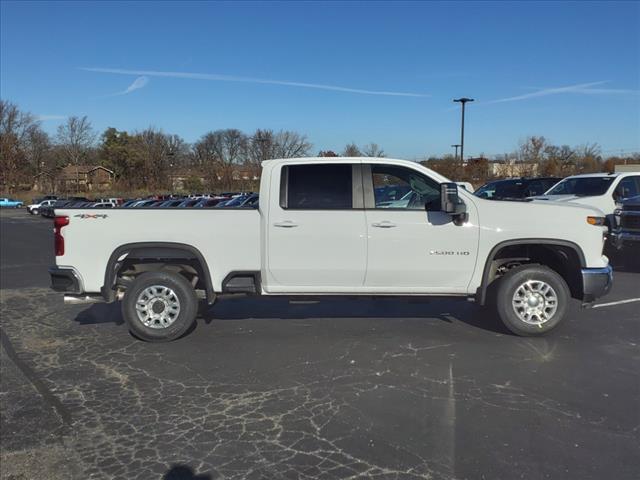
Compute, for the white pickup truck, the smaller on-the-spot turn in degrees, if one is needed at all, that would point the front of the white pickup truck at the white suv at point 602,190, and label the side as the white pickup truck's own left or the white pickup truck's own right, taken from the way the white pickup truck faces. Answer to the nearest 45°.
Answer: approximately 45° to the white pickup truck's own left

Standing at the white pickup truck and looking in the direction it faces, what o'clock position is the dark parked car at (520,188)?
The dark parked car is roughly at 10 o'clock from the white pickup truck.

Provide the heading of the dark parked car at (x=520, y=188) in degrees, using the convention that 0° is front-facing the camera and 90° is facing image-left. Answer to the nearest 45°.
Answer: approximately 45°

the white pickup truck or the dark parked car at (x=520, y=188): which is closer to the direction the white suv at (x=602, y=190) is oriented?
the white pickup truck

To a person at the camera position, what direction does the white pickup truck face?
facing to the right of the viewer

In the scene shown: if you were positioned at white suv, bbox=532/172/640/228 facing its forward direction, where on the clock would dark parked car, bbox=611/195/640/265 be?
The dark parked car is roughly at 10 o'clock from the white suv.

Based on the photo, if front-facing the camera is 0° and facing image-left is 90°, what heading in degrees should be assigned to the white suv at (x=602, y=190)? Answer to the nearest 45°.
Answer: approximately 45°

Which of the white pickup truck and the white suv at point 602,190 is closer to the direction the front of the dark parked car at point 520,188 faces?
the white pickup truck

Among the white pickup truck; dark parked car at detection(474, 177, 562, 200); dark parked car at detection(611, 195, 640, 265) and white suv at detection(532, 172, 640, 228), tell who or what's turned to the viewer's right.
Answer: the white pickup truck

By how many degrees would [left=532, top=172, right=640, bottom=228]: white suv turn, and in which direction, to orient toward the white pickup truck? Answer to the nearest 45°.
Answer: approximately 45° to its left

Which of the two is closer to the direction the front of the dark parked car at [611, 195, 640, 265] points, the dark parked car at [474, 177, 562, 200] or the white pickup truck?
the white pickup truck
